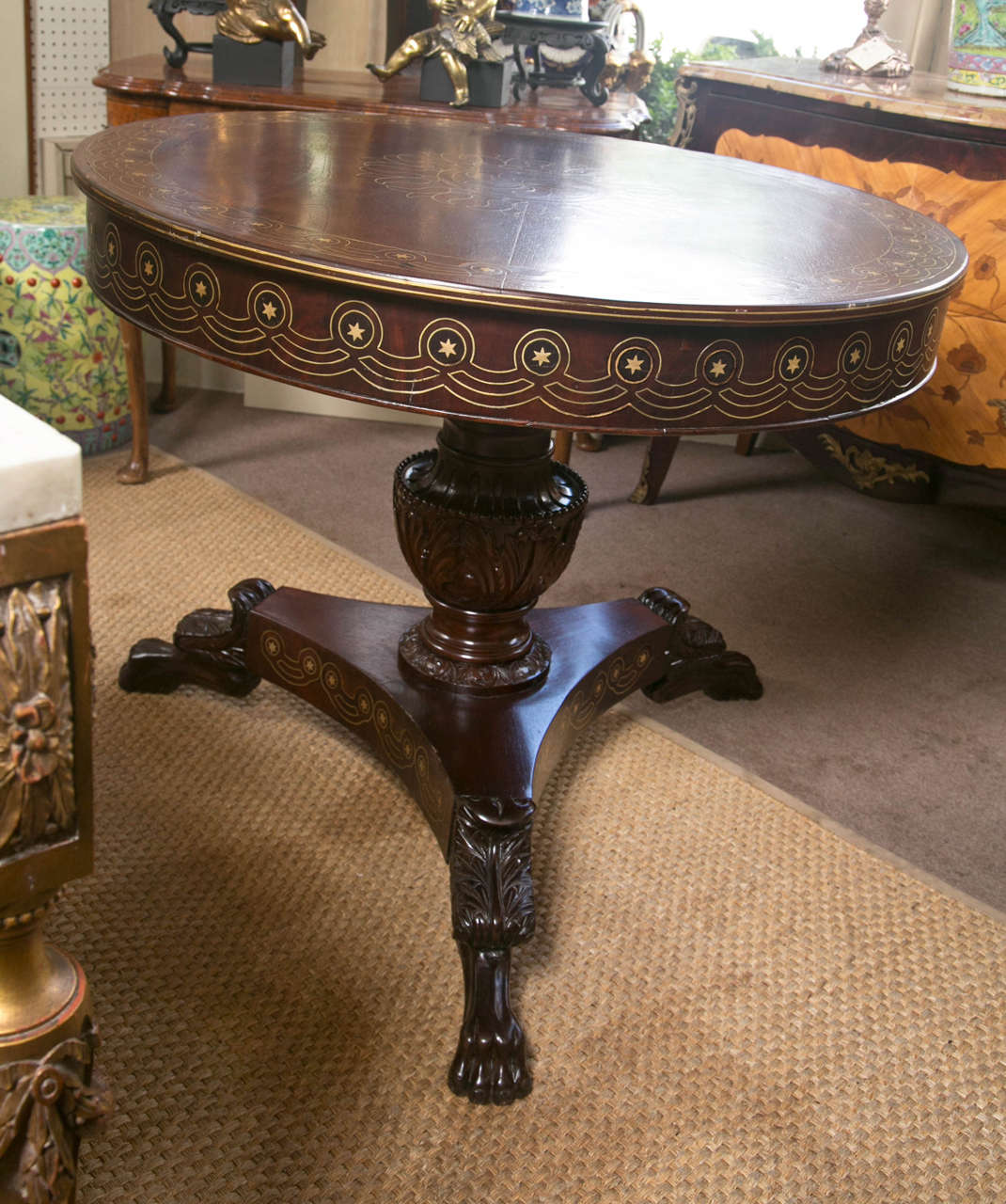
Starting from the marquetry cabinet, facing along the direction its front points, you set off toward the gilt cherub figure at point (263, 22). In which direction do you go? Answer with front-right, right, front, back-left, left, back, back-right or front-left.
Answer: front-right

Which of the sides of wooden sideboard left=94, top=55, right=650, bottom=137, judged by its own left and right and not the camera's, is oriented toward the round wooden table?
front

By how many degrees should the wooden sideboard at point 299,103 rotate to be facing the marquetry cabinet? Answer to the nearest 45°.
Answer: approximately 90° to its left

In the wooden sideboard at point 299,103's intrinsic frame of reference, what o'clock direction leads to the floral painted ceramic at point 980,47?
The floral painted ceramic is roughly at 9 o'clock from the wooden sideboard.

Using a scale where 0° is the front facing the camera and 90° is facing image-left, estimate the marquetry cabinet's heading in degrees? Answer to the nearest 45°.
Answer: approximately 45°

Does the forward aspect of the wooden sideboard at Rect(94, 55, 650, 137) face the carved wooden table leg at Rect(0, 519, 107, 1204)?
yes

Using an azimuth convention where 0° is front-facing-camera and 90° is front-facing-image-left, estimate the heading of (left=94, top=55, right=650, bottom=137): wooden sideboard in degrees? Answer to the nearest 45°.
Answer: approximately 0°

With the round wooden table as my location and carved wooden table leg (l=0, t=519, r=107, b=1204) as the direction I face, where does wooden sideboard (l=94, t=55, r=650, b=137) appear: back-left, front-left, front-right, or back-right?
back-right
